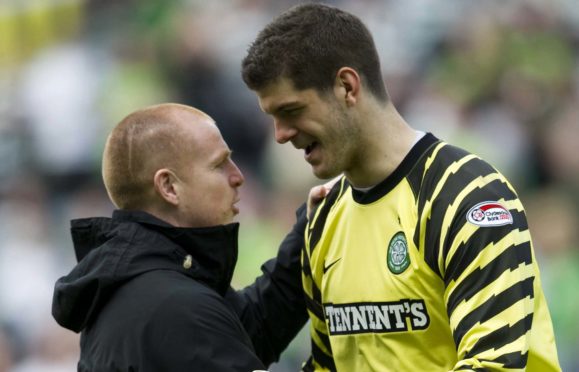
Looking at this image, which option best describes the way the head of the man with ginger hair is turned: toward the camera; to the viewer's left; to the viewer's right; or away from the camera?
to the viewer's right

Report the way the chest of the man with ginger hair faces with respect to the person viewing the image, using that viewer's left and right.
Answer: facing to the right of the viewer
